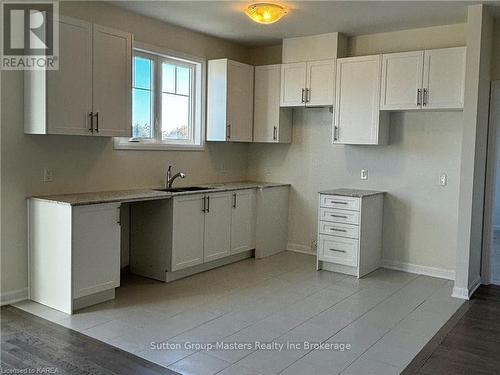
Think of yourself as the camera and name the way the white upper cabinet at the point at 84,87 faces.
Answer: facing the viewer and to the right of the viewer

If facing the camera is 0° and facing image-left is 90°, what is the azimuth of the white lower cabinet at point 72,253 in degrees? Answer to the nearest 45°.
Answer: approximately 315°

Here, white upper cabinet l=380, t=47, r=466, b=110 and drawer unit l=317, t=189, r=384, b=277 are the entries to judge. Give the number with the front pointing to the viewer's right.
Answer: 0

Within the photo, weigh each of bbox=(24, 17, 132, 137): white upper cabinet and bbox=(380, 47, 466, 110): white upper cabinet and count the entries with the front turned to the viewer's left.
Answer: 0

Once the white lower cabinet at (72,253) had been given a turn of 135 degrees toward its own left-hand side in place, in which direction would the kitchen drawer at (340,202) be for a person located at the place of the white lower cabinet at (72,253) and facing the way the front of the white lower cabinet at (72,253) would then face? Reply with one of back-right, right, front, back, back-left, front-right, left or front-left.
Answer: right

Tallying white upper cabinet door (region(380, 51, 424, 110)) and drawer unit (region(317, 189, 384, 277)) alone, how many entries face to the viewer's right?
0

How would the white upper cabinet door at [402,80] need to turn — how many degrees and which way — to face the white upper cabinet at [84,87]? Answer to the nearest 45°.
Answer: approximately 45° to its right

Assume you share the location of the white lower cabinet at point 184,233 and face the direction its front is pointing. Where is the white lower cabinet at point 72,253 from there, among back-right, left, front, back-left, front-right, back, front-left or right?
right

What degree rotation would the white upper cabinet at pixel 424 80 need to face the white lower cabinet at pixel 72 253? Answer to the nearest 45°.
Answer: approximately 45° to its right
